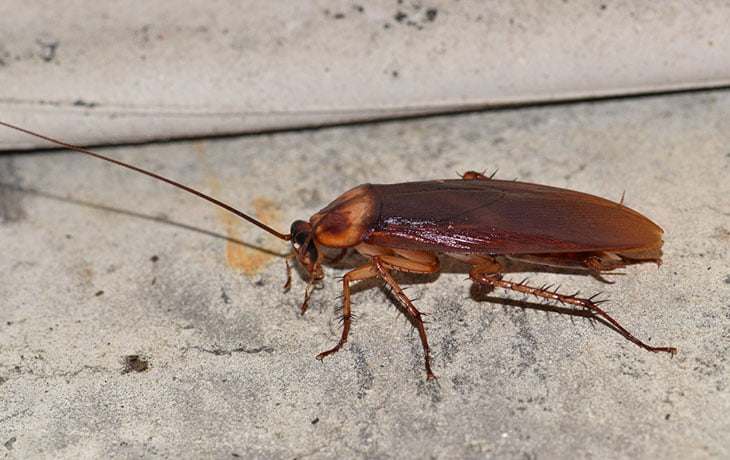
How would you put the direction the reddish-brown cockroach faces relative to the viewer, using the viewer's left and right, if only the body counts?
facing to the left of the viewer
